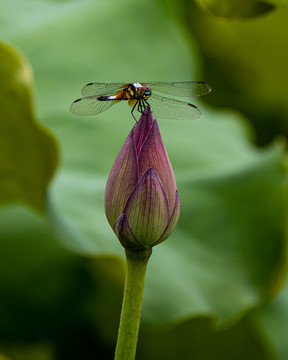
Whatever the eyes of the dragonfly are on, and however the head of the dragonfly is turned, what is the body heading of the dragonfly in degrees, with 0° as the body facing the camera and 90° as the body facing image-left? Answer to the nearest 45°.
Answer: approximately 315°
